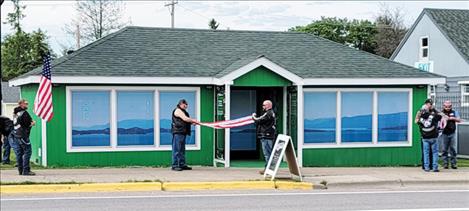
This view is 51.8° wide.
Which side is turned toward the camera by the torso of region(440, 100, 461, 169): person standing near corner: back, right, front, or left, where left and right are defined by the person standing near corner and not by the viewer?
front

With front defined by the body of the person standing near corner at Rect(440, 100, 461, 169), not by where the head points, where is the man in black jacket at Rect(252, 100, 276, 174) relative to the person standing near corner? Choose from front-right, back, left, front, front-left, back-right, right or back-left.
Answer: front-right

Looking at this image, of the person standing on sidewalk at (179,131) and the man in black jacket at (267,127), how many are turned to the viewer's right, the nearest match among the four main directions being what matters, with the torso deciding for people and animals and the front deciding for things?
1

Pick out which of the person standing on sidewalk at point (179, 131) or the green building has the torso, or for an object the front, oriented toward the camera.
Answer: the green building

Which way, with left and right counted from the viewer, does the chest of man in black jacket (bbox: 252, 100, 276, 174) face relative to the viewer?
facing to the left of the viewer

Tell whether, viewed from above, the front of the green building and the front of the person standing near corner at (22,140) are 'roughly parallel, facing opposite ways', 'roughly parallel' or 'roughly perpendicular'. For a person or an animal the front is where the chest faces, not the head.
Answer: roughly perpendicular

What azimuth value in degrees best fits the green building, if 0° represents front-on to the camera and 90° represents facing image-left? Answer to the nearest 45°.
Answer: approximately 0°

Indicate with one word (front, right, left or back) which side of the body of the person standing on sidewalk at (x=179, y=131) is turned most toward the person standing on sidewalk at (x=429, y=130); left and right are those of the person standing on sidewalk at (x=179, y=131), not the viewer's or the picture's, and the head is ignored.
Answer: front

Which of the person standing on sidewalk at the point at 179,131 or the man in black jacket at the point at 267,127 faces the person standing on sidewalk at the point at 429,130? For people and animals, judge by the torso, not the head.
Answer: the person standing on sidewalk at the point at 179,131

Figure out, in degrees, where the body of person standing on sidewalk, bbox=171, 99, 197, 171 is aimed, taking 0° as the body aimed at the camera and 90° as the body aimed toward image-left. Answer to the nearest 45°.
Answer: approximately 270°

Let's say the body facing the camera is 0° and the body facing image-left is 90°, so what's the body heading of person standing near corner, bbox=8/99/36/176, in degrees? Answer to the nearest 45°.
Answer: approximately 270°

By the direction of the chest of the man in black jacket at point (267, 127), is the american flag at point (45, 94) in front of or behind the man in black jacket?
in front

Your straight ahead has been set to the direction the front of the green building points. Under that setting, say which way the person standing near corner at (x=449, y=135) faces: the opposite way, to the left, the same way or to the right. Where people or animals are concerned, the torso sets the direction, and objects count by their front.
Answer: the same way
